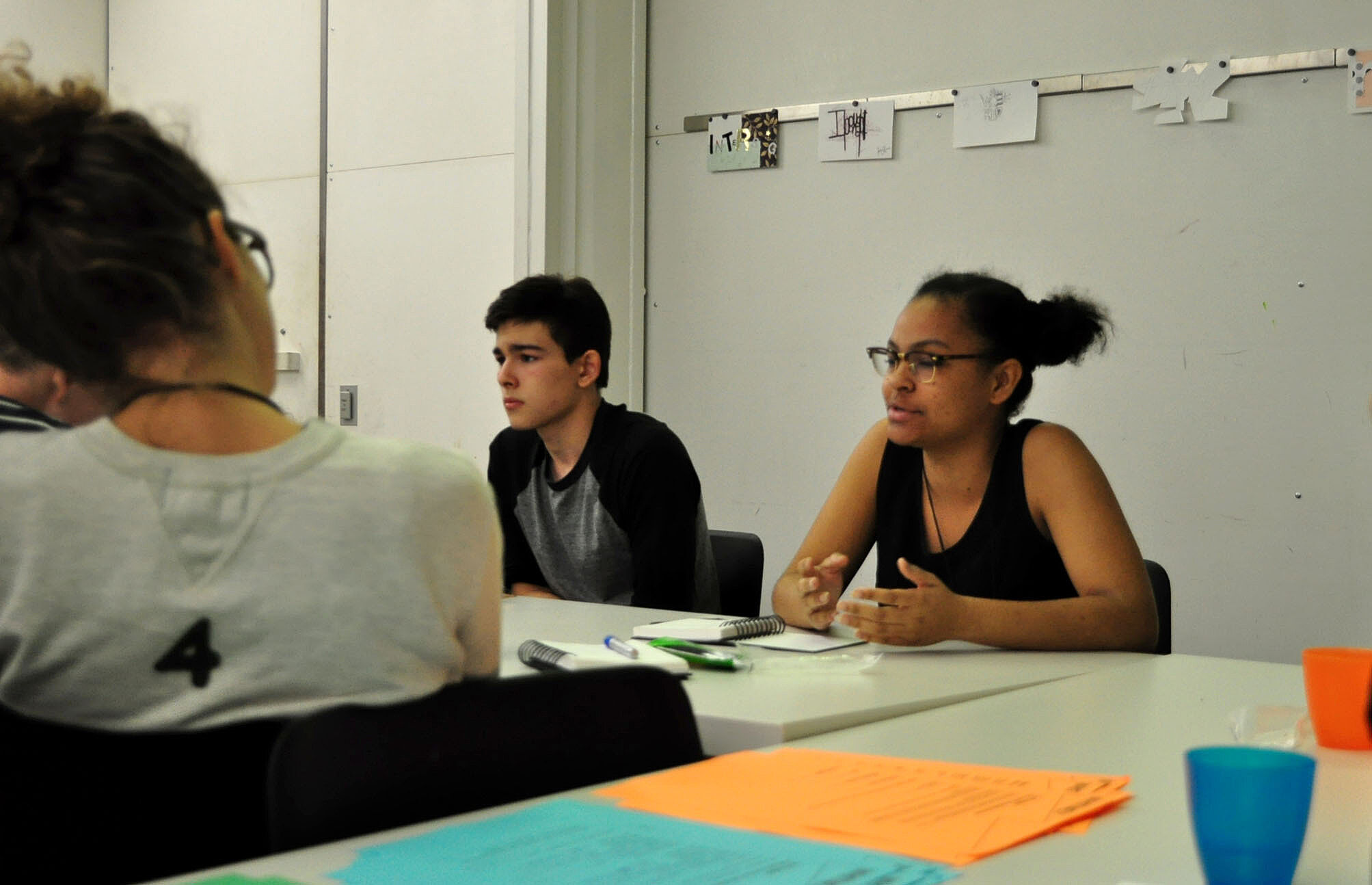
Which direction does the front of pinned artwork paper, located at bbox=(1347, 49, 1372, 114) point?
toward the camera

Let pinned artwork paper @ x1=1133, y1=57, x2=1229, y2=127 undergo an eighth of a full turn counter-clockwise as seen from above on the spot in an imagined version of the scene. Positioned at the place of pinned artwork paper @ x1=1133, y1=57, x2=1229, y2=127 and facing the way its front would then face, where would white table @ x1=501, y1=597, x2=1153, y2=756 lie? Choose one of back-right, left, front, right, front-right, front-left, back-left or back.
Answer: front-right

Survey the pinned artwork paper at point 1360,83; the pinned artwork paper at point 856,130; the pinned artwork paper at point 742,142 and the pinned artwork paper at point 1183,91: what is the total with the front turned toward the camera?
4

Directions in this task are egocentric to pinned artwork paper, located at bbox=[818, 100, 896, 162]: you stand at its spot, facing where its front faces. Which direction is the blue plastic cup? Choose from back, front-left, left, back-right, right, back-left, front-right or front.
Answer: front

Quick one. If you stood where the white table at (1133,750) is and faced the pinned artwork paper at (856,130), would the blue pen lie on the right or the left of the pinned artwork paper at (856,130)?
left

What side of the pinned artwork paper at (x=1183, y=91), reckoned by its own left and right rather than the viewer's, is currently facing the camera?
front

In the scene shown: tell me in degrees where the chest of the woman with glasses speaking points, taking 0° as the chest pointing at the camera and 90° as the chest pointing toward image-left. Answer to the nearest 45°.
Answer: approximately 45°

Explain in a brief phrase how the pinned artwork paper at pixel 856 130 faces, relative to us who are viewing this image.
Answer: facing the viewer

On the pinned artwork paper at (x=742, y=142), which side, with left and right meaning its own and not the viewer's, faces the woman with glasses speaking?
front

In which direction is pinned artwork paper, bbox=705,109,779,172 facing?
toward the camera

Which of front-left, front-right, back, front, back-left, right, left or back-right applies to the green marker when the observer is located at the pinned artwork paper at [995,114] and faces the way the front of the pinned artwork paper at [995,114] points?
front

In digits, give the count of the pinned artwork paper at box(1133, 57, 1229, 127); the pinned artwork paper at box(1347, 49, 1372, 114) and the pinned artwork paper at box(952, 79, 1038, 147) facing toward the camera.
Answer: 3
